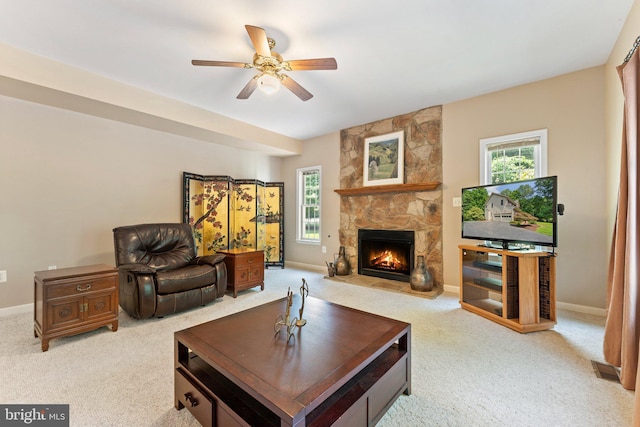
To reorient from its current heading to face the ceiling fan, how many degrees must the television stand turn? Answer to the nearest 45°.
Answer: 0° — it already faces it

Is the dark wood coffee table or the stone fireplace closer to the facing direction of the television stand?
the dark wood coffee table

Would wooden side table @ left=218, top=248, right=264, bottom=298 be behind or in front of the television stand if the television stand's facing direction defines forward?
in front

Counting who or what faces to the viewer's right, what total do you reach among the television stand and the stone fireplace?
0

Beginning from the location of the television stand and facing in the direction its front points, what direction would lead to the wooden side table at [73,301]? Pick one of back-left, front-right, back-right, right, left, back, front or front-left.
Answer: front

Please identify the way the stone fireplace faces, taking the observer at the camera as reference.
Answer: facing the viewer and to the left of the viewer

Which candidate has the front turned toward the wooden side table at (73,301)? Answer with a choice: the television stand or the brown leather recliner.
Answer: the television stand

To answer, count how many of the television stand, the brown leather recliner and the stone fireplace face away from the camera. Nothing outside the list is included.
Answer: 0

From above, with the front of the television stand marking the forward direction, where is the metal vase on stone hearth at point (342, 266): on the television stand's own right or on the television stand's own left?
on the television stand's own right

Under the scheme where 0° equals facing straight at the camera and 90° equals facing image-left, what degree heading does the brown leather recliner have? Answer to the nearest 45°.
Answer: approximately 315°
